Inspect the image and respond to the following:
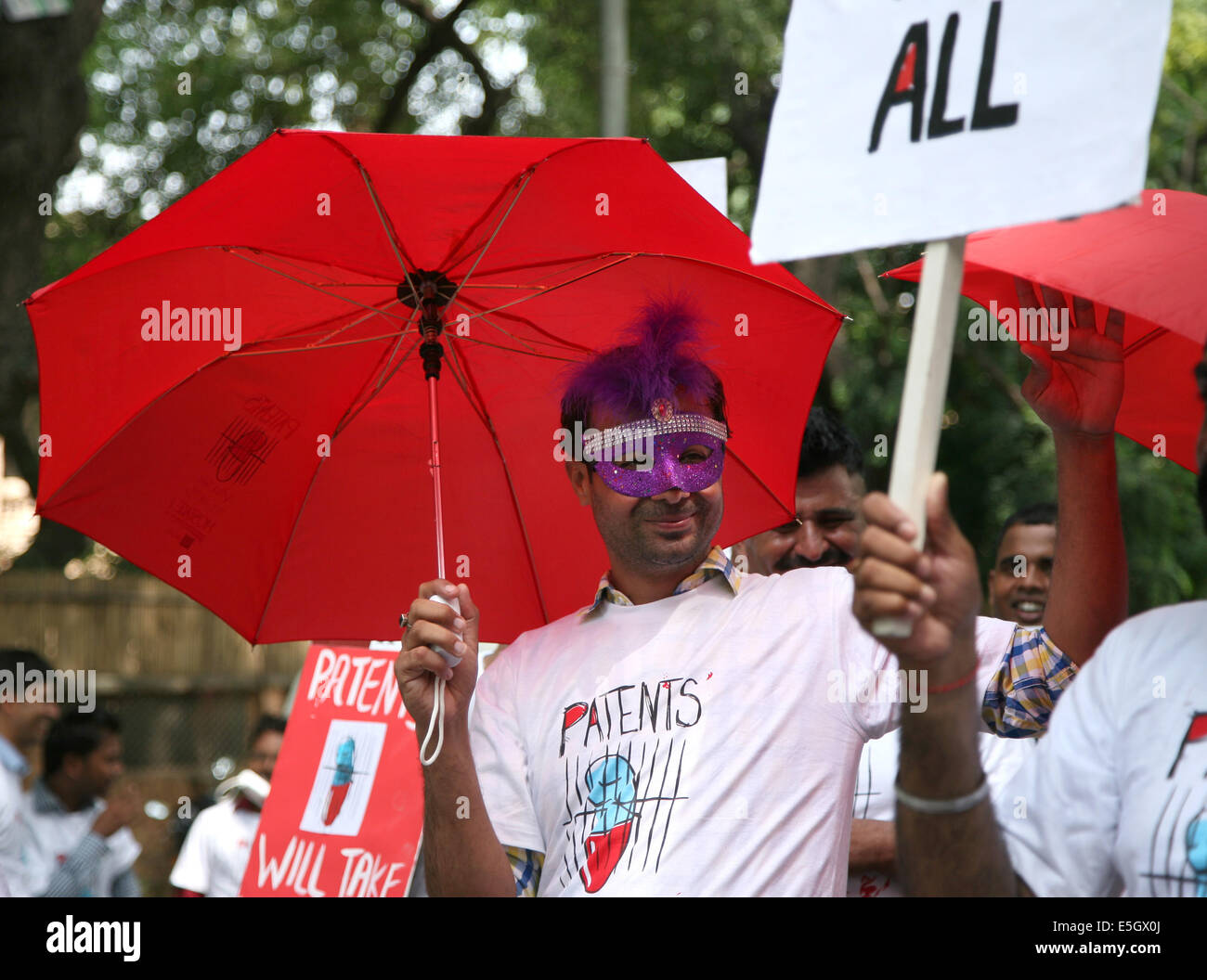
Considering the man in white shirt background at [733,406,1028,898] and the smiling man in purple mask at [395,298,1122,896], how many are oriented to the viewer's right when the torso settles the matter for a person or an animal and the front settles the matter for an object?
0

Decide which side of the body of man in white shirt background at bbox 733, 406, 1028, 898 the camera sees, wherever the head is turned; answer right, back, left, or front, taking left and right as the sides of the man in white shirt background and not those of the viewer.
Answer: front

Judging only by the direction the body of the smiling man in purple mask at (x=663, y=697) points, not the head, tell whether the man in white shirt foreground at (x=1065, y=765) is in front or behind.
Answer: in front

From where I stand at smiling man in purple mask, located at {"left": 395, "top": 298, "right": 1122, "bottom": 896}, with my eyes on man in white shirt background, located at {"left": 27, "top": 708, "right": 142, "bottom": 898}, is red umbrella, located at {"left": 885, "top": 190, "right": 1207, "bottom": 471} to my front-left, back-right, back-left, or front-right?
back-right

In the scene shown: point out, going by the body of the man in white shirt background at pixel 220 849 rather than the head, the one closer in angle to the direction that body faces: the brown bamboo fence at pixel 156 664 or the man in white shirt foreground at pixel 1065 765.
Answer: the man in white shirt foreground

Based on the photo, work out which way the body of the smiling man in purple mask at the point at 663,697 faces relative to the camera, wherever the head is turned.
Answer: toward the camera
